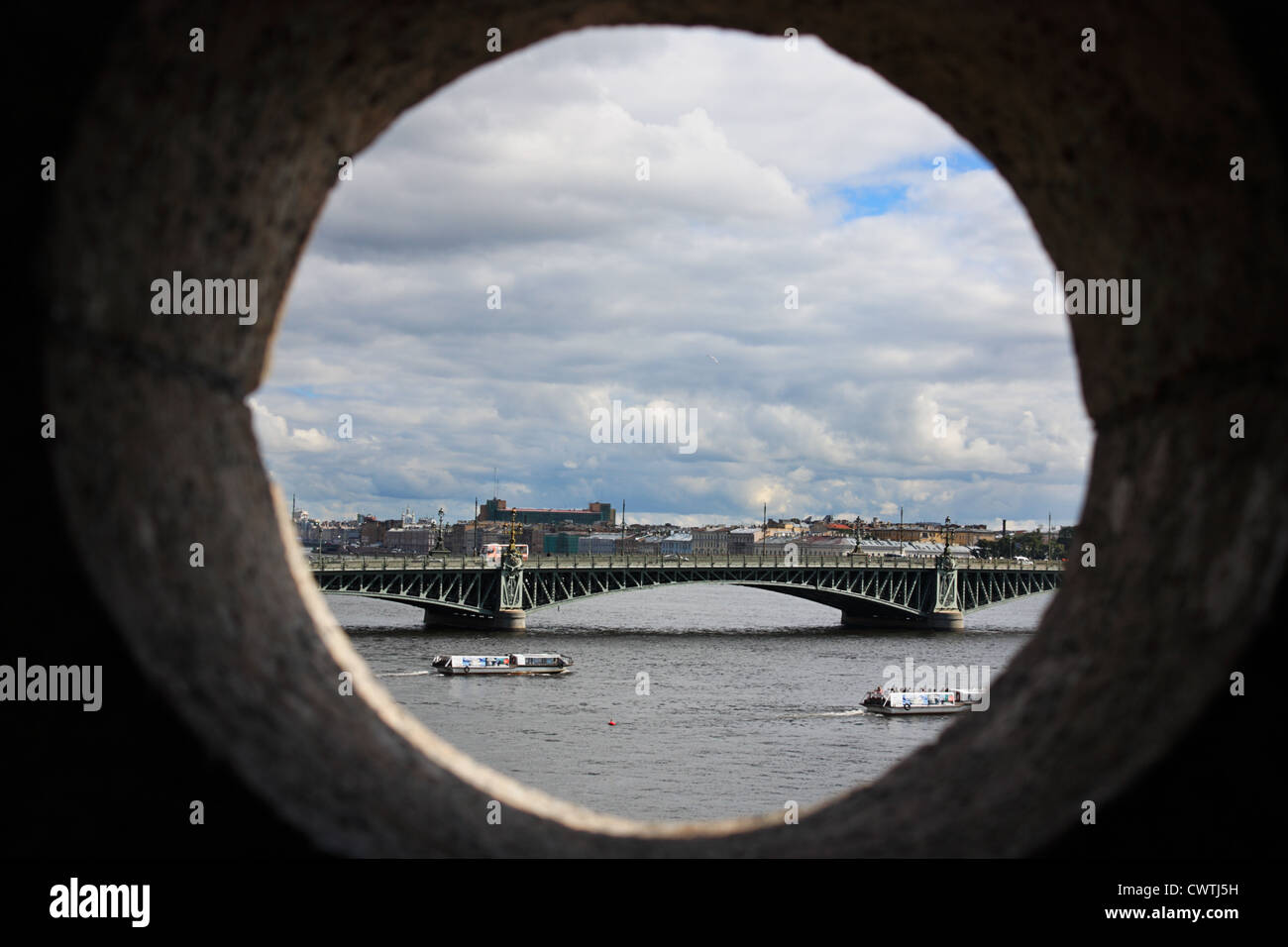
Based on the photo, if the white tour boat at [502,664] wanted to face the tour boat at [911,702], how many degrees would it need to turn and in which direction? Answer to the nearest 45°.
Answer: approximately 45° to its right

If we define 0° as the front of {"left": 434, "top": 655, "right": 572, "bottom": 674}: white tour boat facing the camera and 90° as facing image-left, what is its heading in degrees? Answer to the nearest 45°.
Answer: approximately 270°
